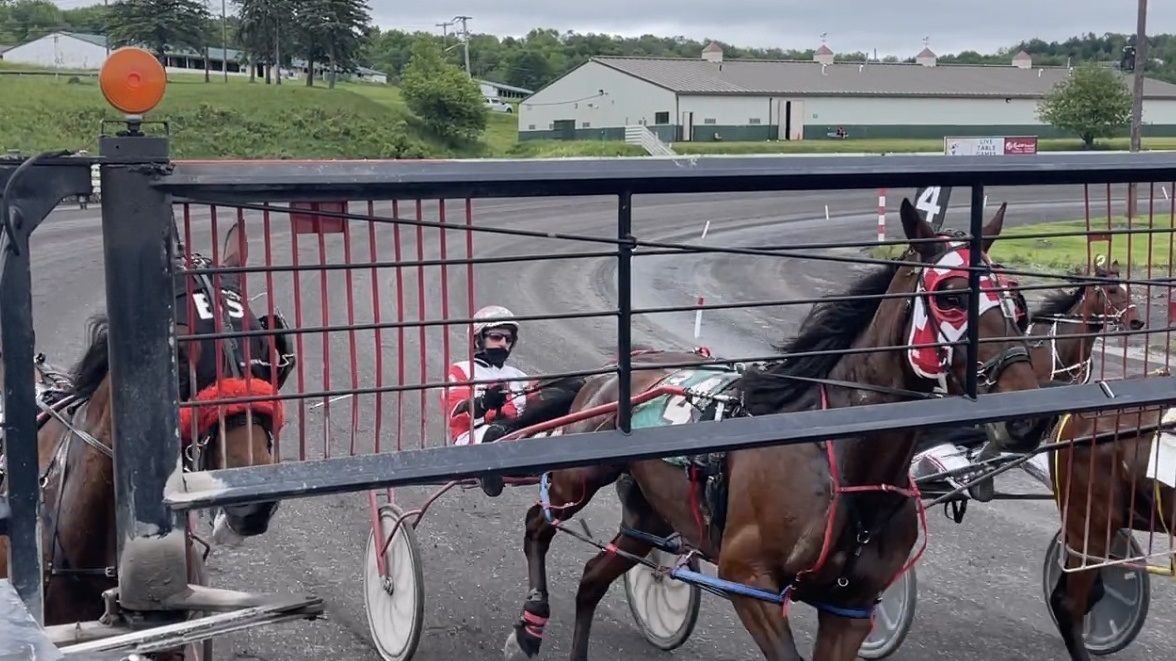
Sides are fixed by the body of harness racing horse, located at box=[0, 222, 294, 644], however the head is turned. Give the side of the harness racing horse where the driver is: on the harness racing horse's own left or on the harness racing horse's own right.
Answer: on the harness racing horse's own left

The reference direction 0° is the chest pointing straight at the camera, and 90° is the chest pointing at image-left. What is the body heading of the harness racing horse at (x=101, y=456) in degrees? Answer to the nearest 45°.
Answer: approximately 315°

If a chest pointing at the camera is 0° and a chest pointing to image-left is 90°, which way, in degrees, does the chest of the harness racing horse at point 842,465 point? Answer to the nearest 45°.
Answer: approximately 315°

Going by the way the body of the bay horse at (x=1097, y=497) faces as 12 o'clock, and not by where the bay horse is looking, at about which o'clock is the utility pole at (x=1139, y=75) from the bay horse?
The utility pole is roughly at 9 o'clock from the bay horse.

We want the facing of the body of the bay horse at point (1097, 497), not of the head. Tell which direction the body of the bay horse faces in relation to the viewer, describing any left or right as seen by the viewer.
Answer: facing to the right of the viewer

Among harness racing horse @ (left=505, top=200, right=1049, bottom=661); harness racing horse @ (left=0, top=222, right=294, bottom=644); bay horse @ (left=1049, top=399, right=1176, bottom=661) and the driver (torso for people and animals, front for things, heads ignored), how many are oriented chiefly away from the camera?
0

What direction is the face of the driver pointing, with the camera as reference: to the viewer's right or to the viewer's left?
to the viewer's right

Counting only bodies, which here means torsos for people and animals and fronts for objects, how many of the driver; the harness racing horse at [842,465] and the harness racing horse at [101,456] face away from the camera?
0

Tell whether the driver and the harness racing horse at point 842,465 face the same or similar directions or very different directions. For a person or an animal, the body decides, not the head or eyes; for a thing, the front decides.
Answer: same or similar directions

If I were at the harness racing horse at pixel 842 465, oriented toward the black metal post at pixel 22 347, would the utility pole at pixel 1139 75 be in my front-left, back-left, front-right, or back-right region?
back-right

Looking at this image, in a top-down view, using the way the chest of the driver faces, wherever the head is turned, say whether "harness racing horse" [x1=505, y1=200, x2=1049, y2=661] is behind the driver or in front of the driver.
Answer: in front

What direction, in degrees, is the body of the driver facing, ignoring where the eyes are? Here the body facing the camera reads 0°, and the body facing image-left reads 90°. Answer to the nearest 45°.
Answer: approximately 315°

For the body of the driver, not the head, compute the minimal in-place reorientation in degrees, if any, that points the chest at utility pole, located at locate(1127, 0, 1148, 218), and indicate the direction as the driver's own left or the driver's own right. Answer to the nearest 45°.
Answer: approximately 90° to the driver's own left
